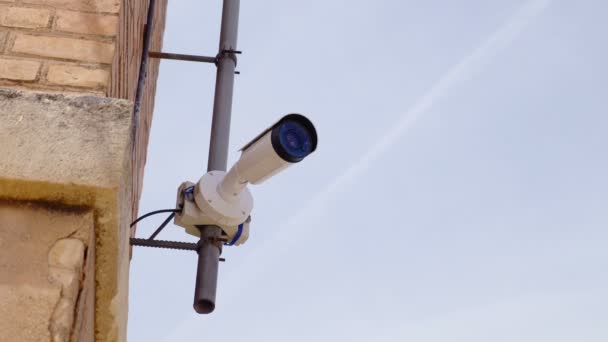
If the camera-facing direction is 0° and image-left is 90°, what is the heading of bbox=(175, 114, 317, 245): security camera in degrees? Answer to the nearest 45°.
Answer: approximately 315°
